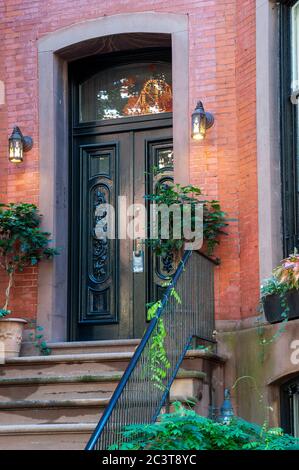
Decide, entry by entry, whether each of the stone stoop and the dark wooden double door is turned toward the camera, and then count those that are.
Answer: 2

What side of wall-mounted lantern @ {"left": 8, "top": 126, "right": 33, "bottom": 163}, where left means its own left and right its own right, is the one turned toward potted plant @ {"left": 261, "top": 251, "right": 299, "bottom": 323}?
left

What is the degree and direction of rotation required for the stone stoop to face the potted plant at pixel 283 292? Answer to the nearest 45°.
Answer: approximately 90° to its left

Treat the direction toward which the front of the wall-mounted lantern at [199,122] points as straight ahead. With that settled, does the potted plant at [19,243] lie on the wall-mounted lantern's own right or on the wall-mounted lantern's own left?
on the wall-mounted lantern's own right

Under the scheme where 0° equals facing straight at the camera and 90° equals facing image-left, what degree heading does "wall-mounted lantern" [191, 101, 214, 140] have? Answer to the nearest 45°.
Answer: approximately 45°

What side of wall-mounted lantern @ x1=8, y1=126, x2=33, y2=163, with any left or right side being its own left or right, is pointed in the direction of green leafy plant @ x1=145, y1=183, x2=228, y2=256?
left

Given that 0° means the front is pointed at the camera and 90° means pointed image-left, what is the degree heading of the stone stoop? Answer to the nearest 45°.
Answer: approximately 0°

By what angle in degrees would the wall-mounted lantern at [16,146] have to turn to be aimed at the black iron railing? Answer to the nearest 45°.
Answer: approximately 90° to its left

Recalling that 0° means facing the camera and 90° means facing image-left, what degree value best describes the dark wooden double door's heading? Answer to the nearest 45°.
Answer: approximately 0°
